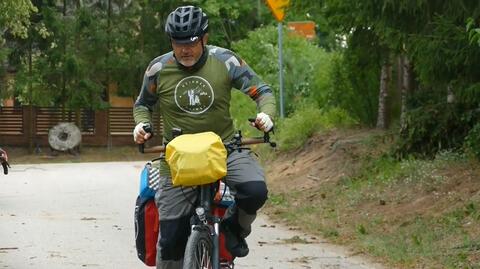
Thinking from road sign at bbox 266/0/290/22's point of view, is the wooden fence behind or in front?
behind

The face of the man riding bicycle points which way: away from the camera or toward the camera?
toward the camera

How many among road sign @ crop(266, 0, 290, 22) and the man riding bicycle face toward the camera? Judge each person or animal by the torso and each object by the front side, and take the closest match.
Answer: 2

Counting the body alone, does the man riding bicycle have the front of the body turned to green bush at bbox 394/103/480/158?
no

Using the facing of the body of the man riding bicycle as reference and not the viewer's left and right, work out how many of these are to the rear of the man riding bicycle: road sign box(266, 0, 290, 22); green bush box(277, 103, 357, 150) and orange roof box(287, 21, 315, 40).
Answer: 3

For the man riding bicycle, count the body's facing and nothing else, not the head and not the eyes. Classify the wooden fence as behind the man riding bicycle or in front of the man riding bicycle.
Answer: behind

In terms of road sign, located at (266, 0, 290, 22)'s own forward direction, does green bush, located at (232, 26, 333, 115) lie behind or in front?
behind

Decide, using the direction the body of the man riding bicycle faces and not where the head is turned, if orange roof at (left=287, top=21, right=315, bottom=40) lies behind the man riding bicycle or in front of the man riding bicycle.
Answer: behind

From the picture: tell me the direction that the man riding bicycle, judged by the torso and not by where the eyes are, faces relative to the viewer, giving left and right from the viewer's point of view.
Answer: facing the viewer

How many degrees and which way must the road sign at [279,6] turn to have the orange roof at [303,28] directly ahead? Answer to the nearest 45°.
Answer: approximately 180°

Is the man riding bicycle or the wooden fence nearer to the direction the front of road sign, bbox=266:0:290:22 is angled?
the man riding bicycle

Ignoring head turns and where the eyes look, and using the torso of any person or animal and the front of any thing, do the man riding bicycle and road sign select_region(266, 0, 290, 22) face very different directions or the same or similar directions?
same or similar directions

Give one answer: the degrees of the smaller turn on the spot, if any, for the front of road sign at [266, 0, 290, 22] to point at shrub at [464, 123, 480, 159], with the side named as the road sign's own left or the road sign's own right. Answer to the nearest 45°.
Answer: approximately 45° to the road sign's own left

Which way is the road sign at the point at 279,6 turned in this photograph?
toward the camera
